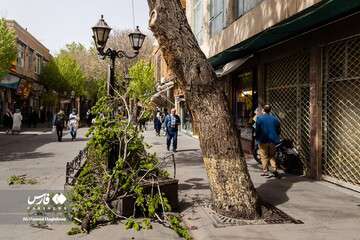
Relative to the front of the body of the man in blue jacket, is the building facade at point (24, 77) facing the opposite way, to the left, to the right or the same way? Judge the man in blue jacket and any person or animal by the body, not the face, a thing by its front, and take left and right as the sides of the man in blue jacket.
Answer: to the right

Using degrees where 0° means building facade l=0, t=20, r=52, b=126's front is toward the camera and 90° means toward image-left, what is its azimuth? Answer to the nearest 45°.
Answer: approximately 315°

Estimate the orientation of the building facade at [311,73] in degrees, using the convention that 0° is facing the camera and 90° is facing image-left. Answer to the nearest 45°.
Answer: approximately 45°

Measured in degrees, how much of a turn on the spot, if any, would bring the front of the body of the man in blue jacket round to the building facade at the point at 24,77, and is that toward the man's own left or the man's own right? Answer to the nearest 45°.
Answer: approximately 45° to the man's own left

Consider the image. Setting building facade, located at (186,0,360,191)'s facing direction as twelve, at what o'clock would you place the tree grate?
The tree grate is roughly at 11 o'clock from the building facade.

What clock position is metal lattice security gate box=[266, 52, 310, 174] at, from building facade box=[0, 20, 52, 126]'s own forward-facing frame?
The metal lattice security gate is roughly at 1 o'clock from the building facade.

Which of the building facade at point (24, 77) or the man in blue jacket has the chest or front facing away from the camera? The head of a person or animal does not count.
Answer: the man in blue jacket

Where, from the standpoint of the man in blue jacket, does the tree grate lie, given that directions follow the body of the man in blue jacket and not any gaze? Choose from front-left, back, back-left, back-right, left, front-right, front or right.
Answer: back

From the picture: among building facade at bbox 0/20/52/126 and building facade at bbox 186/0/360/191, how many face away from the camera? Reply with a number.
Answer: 0

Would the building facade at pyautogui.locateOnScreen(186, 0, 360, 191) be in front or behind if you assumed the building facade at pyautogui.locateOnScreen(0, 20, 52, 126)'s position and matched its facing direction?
in front

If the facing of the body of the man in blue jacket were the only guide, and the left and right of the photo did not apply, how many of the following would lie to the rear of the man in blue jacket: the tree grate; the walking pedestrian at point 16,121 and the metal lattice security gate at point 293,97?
1
